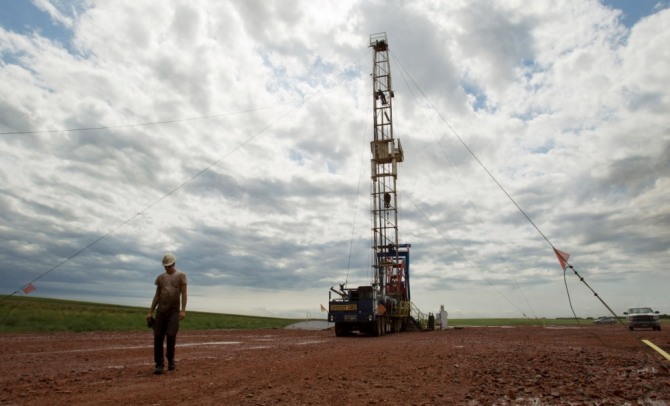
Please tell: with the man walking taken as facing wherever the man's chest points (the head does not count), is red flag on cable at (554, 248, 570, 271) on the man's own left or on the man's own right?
on the man's own left

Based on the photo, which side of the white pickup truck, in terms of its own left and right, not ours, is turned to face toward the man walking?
front

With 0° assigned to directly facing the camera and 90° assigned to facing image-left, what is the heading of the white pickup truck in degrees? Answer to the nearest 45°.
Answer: approximately 0°

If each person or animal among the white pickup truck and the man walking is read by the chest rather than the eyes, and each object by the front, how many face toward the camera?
2

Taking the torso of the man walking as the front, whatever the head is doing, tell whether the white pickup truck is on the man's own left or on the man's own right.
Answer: on the man's own left
